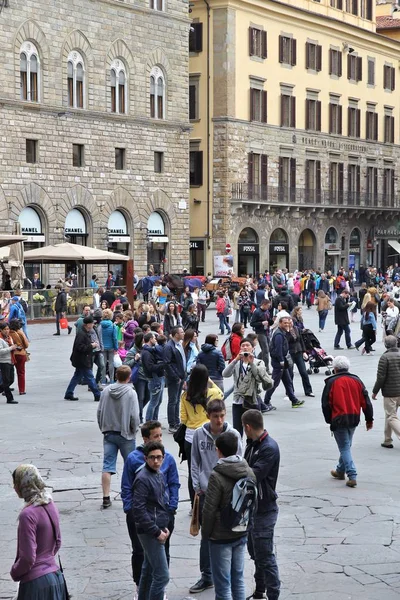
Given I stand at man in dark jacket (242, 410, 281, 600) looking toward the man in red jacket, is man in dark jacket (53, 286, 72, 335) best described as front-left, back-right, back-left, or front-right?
front-left

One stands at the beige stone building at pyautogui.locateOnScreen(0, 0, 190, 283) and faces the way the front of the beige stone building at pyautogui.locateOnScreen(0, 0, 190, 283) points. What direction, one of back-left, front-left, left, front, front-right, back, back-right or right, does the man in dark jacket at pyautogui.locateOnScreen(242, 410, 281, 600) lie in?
front-right

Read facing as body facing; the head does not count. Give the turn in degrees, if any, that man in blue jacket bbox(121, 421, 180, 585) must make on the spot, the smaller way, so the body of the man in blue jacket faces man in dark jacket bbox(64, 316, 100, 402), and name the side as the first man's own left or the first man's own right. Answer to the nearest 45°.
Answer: approximately 135° to the first man's own left

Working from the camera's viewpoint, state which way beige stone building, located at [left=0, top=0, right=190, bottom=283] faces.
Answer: facing the viewer and to the right of the viewer

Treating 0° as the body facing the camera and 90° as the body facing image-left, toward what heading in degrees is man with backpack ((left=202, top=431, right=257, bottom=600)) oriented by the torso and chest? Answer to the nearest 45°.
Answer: approximately 135°

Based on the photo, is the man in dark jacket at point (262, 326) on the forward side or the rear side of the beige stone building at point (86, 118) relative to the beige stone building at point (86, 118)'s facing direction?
on the forward side

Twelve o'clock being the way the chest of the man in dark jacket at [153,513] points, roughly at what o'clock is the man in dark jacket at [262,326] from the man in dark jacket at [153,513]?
the man in dark jacket at [262,326] is roughly at 8 o'clock from the man in dark jacket at [153,513].

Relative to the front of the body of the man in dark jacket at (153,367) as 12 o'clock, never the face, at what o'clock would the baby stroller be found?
The baby stroller is roughly at 10 o'clock from the man in dark jacket.

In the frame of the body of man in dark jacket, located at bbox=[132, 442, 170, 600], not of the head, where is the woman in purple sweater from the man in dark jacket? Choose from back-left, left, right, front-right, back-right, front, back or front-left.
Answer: right

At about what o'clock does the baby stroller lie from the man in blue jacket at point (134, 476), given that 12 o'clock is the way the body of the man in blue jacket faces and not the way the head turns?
The baby stroller is roughly at 8 o'clock from the man in blue jacket.

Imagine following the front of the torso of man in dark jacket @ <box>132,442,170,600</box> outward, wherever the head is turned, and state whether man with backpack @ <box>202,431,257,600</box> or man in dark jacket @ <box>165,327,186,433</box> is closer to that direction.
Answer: the man with backpack

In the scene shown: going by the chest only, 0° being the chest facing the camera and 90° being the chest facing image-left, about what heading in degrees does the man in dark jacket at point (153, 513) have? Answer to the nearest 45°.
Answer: approximately 315°

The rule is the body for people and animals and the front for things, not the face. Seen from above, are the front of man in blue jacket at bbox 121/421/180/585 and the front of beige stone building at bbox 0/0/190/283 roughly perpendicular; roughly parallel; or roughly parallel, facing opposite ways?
roughly parallel

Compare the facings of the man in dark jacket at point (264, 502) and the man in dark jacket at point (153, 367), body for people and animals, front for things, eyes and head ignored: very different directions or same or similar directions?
very different directions

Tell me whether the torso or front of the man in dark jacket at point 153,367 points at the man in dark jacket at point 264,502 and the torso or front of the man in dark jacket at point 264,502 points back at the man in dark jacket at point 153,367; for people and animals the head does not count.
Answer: no

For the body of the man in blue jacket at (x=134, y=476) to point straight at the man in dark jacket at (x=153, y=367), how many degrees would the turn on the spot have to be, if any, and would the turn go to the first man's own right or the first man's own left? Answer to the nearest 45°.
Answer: approximately 135° to the first man's own left
